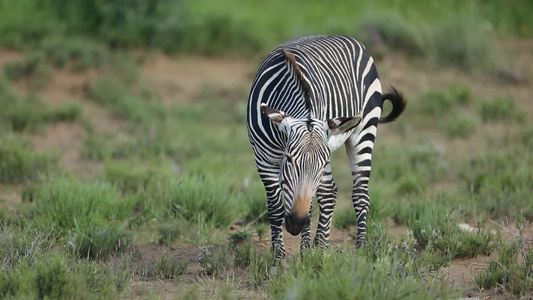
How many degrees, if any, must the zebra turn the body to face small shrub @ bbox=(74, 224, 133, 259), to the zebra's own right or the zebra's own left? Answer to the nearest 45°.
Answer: approximately 45° to the zebra's own right

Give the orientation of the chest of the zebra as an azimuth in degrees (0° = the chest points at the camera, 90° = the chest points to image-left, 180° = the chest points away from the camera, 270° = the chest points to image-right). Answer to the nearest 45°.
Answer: approximately 45°

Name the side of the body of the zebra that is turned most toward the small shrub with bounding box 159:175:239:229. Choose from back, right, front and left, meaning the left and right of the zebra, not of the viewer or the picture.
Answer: right

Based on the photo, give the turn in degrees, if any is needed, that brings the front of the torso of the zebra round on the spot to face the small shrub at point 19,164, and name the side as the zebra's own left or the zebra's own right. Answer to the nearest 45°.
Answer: approximately 90° to the zebra's own right

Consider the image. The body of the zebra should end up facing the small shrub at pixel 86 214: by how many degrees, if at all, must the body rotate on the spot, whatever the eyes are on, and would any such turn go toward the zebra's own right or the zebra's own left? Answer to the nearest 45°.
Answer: approximately 45° to the zebra's own right

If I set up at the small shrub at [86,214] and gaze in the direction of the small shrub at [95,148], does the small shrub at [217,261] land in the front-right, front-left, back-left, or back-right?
back-right

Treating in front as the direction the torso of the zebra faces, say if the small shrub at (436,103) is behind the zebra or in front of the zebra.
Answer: behind

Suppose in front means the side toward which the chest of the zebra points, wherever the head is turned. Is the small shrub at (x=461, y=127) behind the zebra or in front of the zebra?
behind

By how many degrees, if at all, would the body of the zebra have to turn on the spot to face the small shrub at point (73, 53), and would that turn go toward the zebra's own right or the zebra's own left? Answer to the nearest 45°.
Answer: approximately 90° to the zebra's own right

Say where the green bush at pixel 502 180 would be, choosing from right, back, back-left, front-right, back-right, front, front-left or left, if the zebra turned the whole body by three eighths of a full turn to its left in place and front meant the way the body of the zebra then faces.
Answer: front-left

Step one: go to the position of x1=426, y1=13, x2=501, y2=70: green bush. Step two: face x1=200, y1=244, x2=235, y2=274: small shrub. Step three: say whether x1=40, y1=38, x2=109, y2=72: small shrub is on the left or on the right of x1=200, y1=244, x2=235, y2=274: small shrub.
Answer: right
